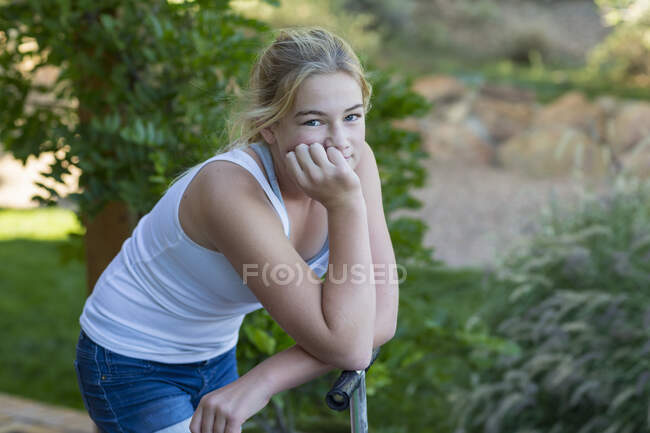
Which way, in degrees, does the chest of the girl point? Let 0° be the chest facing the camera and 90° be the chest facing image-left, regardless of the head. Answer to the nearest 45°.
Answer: approximately 315°

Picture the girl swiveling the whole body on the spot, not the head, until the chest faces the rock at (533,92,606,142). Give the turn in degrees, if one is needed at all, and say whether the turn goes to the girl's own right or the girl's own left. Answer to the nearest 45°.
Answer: approximately 90° to the girl's own left

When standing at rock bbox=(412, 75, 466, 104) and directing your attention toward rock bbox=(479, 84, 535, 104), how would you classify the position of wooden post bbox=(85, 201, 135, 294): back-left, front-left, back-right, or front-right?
back-right

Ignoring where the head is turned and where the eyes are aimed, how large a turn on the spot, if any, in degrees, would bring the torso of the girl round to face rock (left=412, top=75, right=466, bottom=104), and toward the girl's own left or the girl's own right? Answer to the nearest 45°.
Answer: approximately 135° to the girl's own left

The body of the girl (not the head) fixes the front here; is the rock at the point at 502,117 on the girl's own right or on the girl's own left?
on the girl's own left

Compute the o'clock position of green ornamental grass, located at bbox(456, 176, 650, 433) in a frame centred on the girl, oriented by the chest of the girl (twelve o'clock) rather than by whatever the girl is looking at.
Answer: The green ornamental grass is roughly at 9 o'clock from the girl.

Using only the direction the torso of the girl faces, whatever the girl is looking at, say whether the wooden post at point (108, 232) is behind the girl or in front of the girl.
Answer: behind
